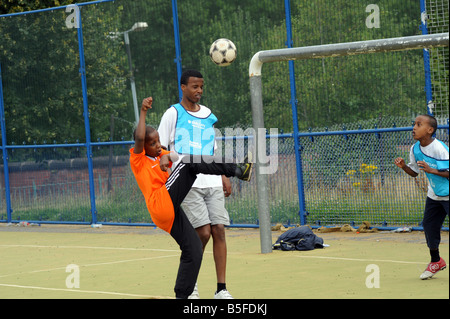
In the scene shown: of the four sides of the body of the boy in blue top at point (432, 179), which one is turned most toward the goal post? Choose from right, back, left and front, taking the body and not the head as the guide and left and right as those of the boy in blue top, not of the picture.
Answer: right

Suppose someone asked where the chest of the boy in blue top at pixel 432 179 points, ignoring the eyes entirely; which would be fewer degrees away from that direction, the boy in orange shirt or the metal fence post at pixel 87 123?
the boy in orange shirt

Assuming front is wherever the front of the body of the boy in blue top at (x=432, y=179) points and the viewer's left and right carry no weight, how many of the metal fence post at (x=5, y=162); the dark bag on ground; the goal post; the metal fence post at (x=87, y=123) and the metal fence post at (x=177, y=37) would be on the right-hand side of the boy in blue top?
5

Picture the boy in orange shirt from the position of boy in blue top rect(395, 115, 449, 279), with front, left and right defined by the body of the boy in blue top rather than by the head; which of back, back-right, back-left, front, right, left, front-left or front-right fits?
front

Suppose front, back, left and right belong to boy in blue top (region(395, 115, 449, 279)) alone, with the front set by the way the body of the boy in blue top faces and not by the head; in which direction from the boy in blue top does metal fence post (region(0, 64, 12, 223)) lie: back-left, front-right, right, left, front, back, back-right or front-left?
right

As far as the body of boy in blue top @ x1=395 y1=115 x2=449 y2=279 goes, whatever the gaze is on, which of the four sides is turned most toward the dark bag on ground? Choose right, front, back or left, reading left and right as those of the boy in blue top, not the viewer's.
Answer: right

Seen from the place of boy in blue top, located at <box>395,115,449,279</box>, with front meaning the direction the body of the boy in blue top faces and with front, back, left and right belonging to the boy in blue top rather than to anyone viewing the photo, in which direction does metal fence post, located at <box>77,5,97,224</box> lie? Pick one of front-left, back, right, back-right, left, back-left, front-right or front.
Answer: right

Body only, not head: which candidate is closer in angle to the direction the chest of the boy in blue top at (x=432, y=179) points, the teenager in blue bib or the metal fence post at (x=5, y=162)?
the teenager in blue bib

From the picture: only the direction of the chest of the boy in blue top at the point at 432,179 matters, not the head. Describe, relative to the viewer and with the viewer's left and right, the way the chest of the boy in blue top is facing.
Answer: facing the viewer and to the left of the viewer

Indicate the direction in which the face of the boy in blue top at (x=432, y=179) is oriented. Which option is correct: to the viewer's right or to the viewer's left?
to the viewer's left

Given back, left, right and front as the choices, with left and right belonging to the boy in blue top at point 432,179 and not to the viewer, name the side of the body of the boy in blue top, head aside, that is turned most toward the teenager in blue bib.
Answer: front
